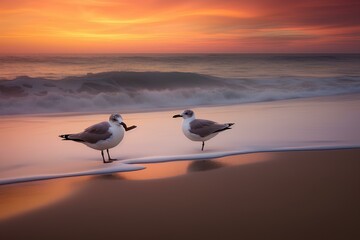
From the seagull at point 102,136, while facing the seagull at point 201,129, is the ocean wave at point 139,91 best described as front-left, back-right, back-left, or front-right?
front-left

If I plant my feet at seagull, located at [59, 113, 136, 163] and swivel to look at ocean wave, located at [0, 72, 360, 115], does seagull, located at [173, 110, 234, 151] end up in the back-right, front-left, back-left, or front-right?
front-right

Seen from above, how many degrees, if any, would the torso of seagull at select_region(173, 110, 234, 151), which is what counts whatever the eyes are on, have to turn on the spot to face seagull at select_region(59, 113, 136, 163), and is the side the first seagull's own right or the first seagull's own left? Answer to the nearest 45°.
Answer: approximately 45° to the first seagull's own left

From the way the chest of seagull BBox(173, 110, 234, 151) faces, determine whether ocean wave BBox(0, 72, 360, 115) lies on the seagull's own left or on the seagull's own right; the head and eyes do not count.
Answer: on the seagull's own right

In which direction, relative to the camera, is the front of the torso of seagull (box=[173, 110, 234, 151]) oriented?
to the viewer's left

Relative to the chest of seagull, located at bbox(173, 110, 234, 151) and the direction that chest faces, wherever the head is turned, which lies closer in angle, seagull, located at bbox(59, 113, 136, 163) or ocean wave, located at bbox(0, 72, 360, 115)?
the seagull
